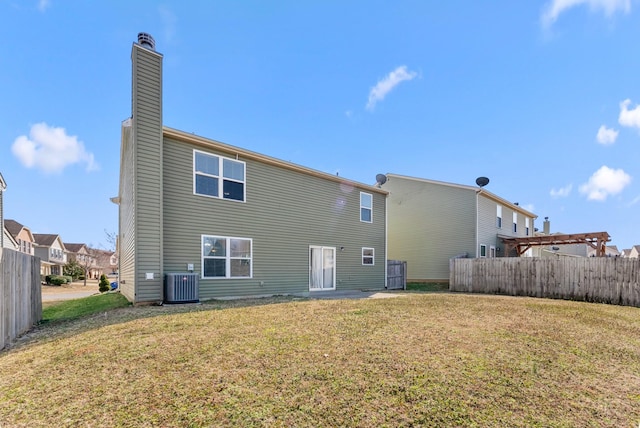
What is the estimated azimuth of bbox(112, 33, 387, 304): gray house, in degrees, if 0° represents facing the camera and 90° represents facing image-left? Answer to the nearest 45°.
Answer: approximately 135°

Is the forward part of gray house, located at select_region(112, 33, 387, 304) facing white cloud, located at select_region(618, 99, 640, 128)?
no

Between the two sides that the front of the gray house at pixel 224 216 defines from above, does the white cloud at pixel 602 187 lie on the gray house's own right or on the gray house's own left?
on the gray house's own right

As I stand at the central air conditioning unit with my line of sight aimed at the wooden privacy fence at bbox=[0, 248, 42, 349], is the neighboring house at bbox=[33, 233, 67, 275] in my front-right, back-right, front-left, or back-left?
back-right

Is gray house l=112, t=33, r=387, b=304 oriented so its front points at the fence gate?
no

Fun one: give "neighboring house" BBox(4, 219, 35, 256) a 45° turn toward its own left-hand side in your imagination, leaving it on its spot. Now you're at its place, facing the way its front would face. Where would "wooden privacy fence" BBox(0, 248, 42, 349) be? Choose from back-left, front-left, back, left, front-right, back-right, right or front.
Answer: right

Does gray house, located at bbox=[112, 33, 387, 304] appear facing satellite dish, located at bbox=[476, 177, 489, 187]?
no

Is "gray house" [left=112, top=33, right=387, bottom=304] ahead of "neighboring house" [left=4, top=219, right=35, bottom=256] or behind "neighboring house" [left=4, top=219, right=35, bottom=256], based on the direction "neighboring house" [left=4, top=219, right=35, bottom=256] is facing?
ahead

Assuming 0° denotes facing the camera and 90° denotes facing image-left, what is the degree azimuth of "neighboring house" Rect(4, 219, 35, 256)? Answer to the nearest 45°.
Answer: approximately 315°
